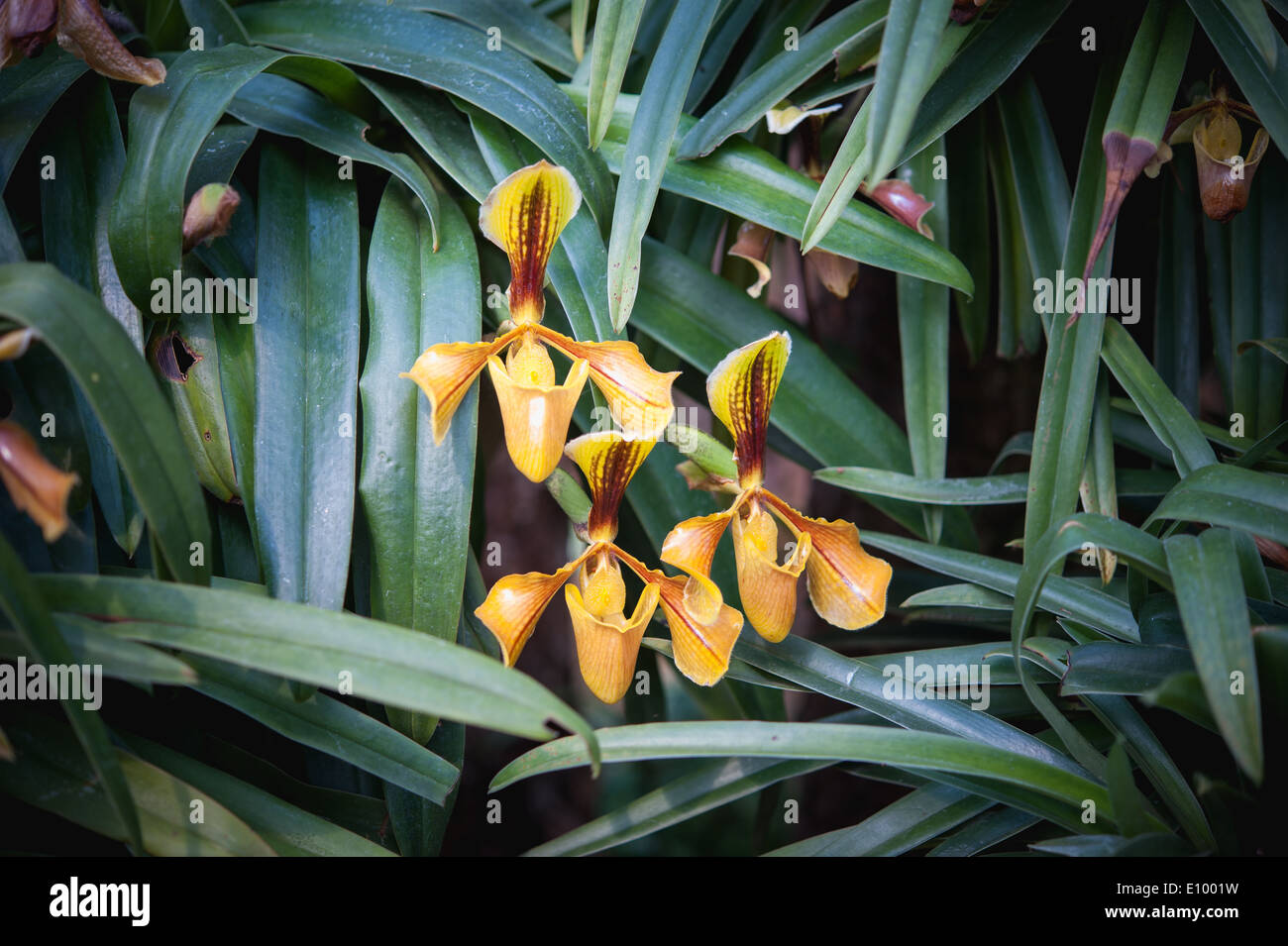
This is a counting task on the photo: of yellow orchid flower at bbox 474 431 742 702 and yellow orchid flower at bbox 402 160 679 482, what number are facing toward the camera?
2

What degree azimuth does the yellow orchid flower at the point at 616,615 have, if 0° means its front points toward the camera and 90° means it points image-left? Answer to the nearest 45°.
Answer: approximately 0°

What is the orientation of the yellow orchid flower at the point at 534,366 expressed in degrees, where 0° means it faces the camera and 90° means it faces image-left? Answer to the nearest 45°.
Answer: approximately 0°
